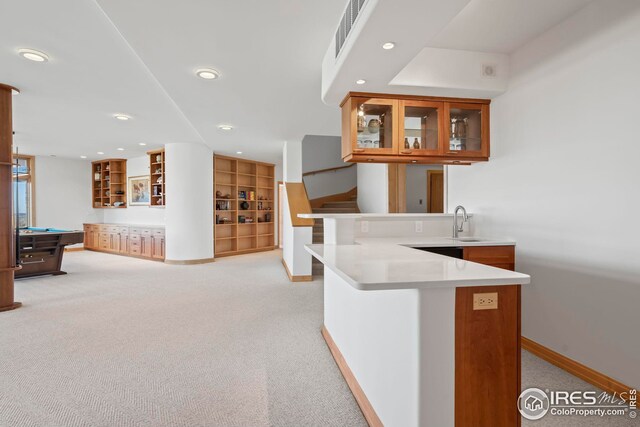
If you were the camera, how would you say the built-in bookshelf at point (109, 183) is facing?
facing the viewer and to the left of the viewer

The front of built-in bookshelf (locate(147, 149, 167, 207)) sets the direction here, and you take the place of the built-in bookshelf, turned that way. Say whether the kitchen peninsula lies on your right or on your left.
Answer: on your left

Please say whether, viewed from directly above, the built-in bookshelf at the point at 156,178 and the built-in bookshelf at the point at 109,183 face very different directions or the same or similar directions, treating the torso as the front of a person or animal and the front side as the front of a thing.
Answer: same or similar directions

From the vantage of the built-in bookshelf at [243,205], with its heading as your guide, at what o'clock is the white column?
The white column is roughly at 3 o'clock from the built-in bookshelf.

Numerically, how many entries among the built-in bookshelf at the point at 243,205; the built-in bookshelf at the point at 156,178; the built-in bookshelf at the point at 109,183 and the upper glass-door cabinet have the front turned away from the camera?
0

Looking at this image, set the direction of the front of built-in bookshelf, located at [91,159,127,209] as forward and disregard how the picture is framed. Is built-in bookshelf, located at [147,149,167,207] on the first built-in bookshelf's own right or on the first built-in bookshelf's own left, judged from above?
on the first built-in bookshelf's own left

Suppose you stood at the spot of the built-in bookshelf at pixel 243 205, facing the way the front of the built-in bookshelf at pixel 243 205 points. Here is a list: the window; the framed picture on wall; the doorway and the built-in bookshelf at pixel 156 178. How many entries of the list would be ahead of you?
1

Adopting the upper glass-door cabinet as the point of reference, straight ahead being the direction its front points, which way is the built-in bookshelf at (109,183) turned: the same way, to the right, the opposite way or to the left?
the same way

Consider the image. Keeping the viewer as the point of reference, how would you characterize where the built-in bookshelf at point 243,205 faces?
facing the viewer and to the right of the viewer

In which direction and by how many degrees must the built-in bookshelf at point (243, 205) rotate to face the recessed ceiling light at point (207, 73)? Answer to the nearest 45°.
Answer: approximately 45° to its right

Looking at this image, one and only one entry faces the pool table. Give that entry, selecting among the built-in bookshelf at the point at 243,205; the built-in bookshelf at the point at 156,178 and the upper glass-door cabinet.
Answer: the built-in bookshelf at the point at 156,178

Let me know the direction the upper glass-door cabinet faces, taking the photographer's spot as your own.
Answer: facing the viewer

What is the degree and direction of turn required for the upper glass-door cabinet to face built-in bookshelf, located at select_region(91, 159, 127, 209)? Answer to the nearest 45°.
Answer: approximately 135° to its right

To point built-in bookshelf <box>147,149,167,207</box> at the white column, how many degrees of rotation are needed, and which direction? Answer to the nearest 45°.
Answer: approximately 45° to its left

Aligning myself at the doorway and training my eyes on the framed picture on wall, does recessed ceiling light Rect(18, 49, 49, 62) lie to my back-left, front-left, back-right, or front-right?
front-left

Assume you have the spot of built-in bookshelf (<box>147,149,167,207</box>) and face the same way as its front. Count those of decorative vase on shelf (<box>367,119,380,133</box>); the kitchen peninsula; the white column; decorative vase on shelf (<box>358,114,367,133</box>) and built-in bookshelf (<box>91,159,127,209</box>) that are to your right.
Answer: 1

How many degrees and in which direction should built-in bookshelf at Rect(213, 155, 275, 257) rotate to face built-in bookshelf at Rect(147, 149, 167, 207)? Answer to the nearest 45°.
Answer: approximately 135° to its right

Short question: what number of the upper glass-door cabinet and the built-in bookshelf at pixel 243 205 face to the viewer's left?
0
